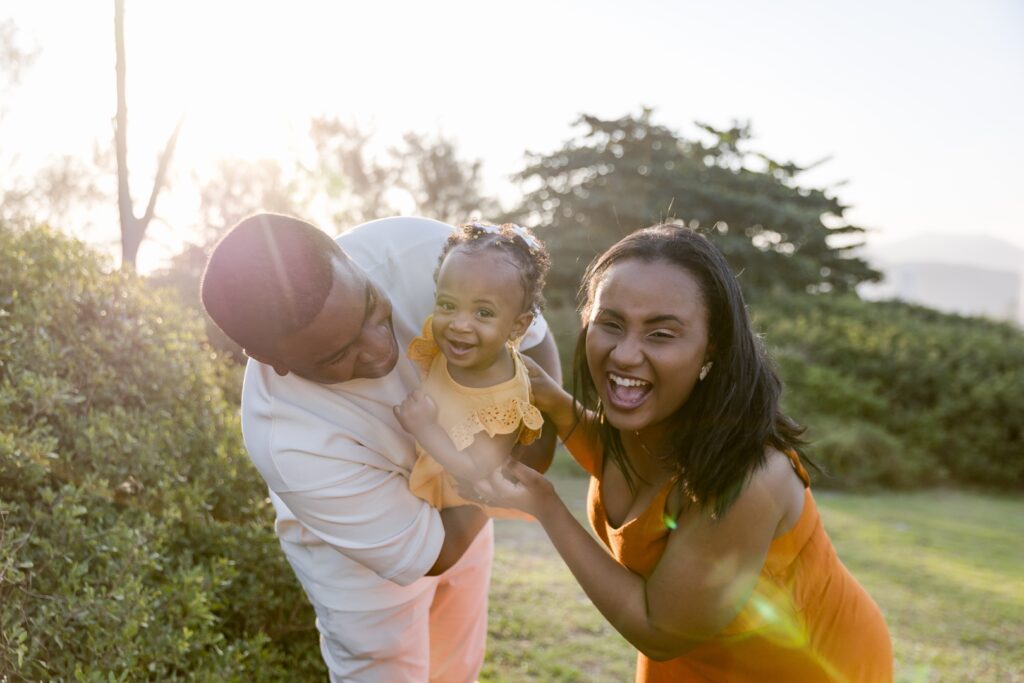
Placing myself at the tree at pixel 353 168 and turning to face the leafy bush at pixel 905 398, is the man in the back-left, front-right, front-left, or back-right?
front-right

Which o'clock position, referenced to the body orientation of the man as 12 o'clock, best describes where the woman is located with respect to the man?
The woman is roughly at 11 o'clock from the man.

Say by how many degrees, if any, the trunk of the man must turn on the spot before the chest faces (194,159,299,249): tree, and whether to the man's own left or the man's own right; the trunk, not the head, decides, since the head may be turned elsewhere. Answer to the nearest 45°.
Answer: approximately 135° to the man's own left

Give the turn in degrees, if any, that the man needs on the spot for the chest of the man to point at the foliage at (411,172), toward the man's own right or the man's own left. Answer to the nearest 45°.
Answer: approximately 135° to the man's own left

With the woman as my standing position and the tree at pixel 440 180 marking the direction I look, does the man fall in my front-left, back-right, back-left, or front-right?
front-left

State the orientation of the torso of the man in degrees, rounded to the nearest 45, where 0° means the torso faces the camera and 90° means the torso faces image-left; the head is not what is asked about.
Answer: approximately 315°

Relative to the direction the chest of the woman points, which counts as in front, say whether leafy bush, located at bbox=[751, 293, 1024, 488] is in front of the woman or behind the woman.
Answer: behind

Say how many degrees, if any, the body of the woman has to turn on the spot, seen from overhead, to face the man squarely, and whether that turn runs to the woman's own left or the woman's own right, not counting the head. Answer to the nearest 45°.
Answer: approximately 45° to the woman's own right

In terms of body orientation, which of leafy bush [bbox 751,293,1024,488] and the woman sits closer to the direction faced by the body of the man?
the woman

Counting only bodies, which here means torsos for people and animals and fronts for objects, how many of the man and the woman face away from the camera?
0

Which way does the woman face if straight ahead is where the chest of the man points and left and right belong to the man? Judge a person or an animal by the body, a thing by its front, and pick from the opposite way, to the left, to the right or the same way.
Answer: to the right

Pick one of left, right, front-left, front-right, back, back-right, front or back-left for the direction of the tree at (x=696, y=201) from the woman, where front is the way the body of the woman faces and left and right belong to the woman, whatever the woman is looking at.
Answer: back-right

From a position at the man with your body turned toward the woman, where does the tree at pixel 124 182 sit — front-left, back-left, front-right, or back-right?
back-left

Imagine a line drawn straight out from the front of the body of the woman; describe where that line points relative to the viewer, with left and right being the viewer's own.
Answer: facing the viewer and to the left of the viewer

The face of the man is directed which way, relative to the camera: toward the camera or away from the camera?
toward the camera
